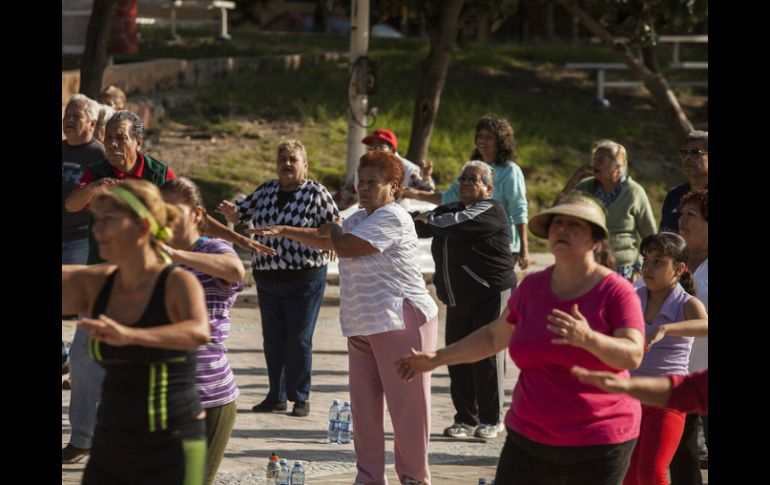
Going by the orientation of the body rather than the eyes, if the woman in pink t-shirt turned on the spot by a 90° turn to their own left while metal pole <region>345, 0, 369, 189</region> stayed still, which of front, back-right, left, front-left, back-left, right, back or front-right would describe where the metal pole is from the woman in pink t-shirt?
back-left

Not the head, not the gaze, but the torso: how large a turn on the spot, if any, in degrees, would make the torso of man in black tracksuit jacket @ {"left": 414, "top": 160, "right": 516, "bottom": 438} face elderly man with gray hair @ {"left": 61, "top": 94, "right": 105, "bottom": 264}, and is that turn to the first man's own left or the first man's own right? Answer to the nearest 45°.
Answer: approximately 45° to the first man's own right

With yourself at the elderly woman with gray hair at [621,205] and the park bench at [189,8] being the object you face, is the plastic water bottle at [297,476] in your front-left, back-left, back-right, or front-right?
back-left

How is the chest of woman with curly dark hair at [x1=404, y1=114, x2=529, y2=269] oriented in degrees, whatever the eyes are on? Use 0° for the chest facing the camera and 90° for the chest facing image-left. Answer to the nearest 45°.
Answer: approximately 45°

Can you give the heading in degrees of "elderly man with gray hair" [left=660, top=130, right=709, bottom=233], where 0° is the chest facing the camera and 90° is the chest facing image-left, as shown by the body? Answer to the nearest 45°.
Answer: approximately 45°

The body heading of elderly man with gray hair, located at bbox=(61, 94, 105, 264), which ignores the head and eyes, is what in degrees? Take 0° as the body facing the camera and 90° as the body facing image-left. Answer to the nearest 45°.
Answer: approximately 45°
